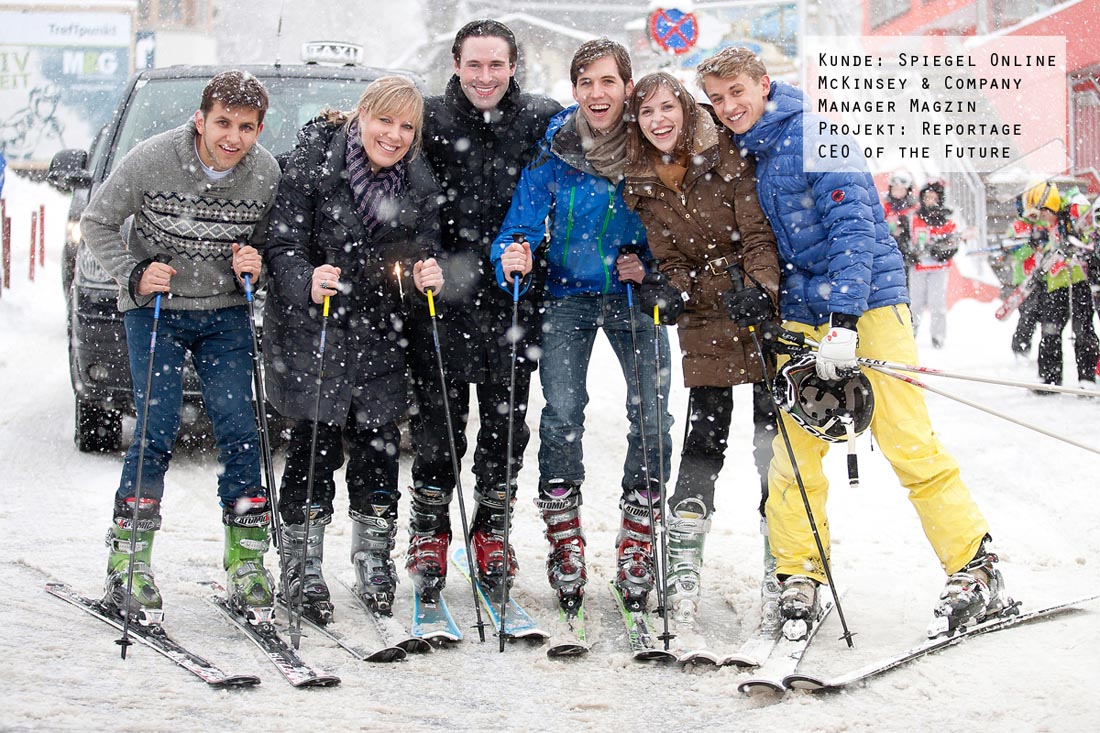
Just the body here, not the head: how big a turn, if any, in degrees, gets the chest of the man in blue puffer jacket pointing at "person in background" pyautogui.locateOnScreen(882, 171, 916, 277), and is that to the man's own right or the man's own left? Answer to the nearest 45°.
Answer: approximately 135° to the man's own right

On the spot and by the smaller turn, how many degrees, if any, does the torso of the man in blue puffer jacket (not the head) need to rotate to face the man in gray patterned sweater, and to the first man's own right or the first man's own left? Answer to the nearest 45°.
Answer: approximately 45° to the first man's own right

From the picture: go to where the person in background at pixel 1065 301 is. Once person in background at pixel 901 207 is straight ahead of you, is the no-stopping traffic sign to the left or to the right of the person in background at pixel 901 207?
left

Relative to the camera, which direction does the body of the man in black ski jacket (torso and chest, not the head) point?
toward the camera

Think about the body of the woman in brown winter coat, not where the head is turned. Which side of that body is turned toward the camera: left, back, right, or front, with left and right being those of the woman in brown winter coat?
front
